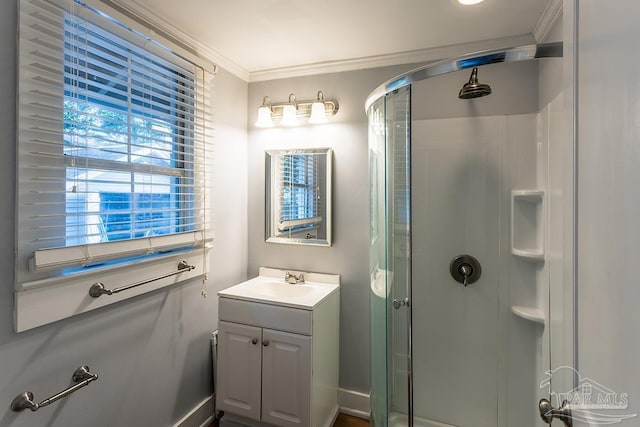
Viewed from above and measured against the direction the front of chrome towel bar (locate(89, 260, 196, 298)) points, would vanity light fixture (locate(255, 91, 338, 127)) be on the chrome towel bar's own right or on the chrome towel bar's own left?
on the chrome towel bar's own left

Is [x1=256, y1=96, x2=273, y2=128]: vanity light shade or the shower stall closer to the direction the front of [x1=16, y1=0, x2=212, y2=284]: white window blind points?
the shower stall

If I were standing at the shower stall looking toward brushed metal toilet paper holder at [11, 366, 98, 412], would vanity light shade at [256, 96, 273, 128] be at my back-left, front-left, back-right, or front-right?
front-right

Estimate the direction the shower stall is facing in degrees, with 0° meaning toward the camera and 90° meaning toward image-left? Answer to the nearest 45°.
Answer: approximately 45°

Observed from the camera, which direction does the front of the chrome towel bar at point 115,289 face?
facing the viewer and to the right of the viewer

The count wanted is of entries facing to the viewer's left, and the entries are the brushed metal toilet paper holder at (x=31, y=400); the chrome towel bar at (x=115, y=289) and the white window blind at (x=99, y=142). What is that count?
0

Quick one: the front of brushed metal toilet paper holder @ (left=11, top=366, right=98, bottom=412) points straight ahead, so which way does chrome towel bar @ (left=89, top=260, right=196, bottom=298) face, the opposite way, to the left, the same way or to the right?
the same way

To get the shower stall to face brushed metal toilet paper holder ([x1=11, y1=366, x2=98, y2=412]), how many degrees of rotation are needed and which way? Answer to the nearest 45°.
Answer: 0° — it already faces it

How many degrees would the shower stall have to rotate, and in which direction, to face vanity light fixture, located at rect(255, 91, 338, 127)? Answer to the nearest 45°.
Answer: approximately 45° to its right

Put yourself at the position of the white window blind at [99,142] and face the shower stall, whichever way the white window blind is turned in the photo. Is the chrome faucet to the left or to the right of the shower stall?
left

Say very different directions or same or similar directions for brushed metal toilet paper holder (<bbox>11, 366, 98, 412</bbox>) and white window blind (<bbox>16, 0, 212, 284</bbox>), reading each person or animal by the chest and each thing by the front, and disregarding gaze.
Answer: same or similar directions

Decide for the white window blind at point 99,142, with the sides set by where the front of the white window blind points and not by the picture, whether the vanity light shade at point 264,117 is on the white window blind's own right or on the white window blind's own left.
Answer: on the white window blind's own left

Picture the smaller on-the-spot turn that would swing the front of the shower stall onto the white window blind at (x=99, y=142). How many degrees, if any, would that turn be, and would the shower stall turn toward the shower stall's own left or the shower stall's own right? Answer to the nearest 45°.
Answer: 0° — it already faces it
